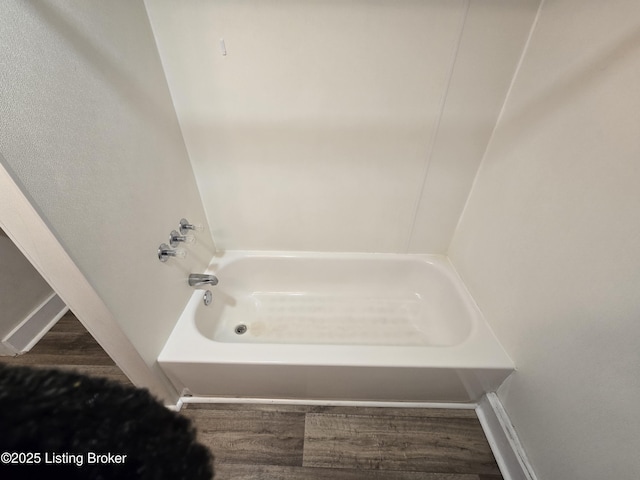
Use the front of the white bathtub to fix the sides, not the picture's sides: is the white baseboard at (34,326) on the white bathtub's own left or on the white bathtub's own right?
on the white bathtub's own right

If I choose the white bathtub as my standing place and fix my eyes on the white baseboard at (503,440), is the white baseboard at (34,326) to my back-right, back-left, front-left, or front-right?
back-right

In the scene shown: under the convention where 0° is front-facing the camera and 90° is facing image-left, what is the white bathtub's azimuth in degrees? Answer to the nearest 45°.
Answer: approximately 0°
